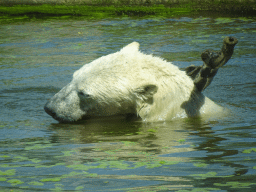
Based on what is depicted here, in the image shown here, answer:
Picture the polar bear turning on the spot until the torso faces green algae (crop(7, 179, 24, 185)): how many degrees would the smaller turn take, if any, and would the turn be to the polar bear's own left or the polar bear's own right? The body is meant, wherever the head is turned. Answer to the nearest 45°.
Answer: approximately 90° to the polar bear's own left

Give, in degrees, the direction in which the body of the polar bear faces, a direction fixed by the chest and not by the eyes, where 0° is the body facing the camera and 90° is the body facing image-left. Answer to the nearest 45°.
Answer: approximately 90°
